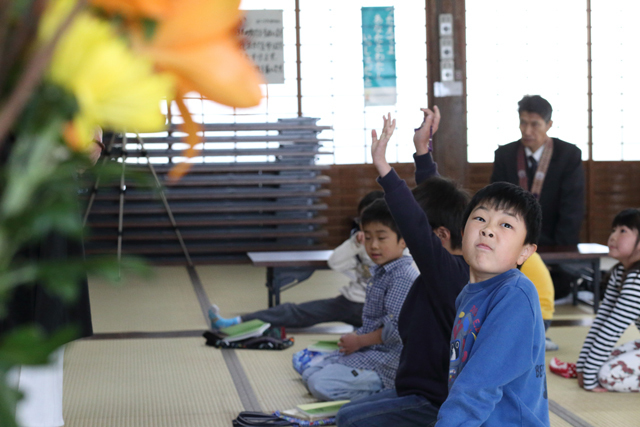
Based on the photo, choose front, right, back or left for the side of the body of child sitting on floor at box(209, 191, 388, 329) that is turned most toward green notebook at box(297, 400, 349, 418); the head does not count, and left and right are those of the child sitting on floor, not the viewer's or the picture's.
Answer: left

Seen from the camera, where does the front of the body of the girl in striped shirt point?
to the viewer's left

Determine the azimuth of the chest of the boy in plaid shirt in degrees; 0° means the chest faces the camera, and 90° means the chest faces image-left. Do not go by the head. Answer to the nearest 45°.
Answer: approximately 45°

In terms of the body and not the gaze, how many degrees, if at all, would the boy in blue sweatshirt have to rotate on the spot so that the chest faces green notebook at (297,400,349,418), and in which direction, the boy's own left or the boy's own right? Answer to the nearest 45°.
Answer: approximately 90° to the boy's own right

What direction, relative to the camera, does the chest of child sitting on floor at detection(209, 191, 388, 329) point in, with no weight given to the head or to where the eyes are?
to the viewer's left

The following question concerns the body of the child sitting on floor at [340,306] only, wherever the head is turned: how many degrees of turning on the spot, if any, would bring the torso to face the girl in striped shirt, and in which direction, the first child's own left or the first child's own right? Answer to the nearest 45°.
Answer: approximately 135° to the first child's own left

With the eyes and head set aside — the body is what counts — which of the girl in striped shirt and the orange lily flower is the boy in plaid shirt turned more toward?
the orange lily flower

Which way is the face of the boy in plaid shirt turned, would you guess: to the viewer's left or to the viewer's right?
to the viewer's left

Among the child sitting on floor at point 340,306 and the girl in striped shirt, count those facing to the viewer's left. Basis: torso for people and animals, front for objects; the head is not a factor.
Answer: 2
